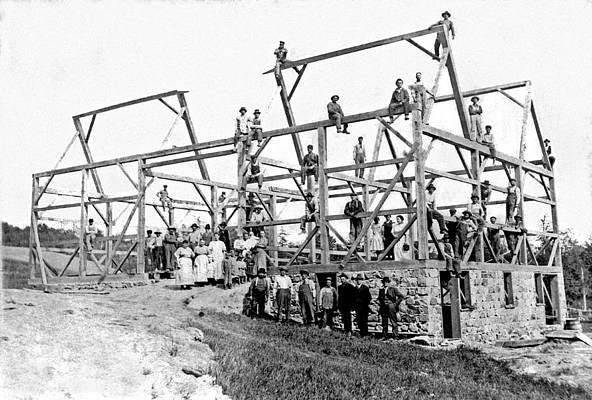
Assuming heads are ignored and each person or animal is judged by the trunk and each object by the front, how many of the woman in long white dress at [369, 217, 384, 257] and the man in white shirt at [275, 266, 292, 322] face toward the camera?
2

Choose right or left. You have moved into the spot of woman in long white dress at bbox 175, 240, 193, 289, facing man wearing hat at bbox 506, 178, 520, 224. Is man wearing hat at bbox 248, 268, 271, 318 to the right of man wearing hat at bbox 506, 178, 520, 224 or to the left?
right

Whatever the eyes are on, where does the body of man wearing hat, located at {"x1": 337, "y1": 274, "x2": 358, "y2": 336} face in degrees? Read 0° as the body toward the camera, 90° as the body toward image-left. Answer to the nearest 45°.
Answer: approximately 45°

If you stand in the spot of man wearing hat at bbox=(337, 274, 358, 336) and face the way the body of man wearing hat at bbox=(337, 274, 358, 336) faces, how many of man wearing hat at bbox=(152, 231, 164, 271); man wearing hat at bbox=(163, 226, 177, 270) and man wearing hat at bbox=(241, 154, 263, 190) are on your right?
3

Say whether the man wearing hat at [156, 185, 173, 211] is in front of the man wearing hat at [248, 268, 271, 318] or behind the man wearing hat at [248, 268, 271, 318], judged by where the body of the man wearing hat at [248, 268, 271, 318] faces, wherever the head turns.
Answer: behind

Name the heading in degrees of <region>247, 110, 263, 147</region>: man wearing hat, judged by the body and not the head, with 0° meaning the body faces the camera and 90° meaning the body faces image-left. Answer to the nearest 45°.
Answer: approximately 0°
